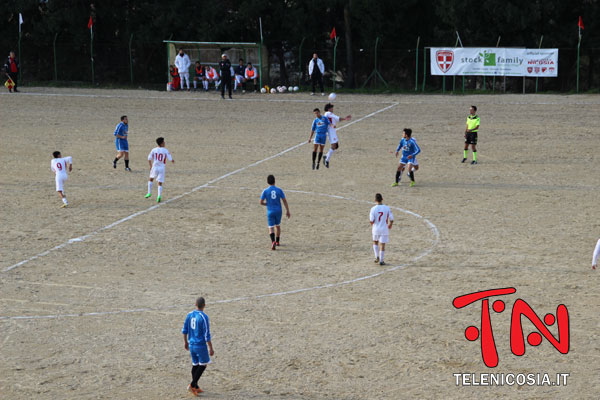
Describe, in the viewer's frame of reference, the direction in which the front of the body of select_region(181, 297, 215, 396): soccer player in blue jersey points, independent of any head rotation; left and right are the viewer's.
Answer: facing away from the viewer and to the right of the viewer

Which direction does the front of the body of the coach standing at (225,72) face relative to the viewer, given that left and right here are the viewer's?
facing the viewer

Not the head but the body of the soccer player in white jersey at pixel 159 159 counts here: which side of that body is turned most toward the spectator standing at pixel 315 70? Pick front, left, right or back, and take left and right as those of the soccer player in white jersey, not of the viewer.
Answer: front

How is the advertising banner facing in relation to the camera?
toward the camera

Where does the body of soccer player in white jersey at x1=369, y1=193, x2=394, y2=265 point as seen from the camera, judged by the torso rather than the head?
away from the camera

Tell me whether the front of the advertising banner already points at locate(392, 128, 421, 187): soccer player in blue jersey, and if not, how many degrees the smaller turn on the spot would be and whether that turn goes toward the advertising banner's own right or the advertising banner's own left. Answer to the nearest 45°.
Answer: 0° — it already faces them

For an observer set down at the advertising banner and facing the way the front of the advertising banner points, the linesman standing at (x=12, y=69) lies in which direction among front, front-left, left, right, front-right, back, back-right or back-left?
right

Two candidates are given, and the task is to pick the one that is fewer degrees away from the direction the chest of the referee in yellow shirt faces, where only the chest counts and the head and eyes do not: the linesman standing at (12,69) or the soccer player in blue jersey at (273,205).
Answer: the soccer player in blue jersey

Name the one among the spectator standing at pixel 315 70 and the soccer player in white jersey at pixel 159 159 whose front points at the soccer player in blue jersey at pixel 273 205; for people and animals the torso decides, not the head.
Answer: the spectator standing

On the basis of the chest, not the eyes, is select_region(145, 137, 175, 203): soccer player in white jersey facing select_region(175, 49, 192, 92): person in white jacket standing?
yes

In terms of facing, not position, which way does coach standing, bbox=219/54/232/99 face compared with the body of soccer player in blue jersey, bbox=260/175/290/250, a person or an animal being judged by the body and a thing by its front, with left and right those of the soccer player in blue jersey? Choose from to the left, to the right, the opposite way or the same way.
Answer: the opposite way

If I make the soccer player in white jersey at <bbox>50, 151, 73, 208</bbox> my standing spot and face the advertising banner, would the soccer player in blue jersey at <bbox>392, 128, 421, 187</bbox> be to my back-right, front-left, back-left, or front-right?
front-right

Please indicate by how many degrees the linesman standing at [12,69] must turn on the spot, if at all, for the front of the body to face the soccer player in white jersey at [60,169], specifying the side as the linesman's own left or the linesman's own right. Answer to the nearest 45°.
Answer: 0° — they already face them

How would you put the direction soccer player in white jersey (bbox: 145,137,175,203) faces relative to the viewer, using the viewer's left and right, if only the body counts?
facing away from the viewer

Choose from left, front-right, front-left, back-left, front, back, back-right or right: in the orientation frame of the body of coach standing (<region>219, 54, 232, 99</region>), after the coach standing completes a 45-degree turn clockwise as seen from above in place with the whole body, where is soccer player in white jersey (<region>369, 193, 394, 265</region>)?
front-left

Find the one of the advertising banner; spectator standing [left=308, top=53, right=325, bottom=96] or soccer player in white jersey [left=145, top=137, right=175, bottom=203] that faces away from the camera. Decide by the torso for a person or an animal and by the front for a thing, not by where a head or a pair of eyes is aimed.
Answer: the soccer player in white jersey

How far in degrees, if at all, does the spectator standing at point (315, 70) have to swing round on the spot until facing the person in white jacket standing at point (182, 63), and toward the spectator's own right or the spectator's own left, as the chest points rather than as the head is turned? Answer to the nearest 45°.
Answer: approximately 90° to the spectator's own right
